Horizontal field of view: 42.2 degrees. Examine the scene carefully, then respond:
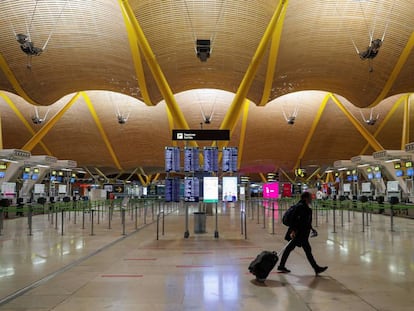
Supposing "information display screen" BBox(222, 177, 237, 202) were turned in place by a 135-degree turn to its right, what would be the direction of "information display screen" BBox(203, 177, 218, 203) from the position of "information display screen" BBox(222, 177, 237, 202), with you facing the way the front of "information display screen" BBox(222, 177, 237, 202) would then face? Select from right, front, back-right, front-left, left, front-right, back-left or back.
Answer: left

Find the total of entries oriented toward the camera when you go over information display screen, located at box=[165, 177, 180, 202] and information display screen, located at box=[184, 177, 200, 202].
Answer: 2

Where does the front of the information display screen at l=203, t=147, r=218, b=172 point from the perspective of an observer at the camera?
facing the viewer

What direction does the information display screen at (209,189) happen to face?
toward the camera

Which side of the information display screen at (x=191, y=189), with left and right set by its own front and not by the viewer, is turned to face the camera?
front

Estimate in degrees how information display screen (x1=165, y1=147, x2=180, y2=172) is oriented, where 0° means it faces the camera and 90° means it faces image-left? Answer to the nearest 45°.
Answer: approximately 0°

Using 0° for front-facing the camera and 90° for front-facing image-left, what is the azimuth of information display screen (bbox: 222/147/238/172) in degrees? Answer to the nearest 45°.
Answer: approximately 0°
